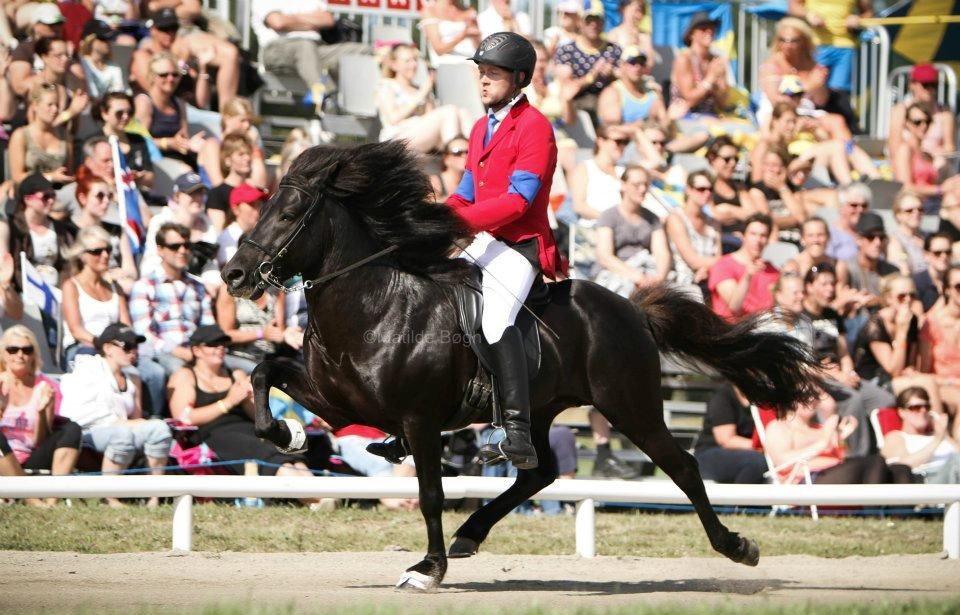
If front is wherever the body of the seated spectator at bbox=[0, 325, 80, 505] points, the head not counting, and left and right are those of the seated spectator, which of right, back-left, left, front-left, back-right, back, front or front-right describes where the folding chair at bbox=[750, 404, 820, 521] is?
left

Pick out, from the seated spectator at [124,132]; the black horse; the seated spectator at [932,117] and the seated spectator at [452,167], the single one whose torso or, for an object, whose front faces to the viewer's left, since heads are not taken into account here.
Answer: the black horse

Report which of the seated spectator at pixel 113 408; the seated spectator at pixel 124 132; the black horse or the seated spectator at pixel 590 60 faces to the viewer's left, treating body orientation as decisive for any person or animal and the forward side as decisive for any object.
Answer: the black horse

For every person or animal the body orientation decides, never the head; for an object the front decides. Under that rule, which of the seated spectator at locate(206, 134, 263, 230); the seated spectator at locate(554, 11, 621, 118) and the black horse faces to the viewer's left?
the black horse

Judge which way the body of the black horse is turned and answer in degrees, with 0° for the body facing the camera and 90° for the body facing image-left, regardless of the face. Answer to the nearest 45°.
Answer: approximately 90°

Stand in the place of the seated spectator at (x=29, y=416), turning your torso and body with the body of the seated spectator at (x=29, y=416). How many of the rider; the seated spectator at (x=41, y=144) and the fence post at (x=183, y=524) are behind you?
1

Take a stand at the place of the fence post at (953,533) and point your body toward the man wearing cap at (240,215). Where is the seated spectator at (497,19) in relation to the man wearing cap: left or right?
right

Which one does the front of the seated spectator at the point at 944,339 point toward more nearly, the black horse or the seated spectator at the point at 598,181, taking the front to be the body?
the black horse

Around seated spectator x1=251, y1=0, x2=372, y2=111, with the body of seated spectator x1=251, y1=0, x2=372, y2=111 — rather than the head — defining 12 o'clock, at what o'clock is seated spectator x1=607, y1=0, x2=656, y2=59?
seated spectator x1=607, y1=0, x2=656, y2=59 is roughly at 10 o'clock from seated spectator x1=251, y1=0, x2=372, y2=111.
